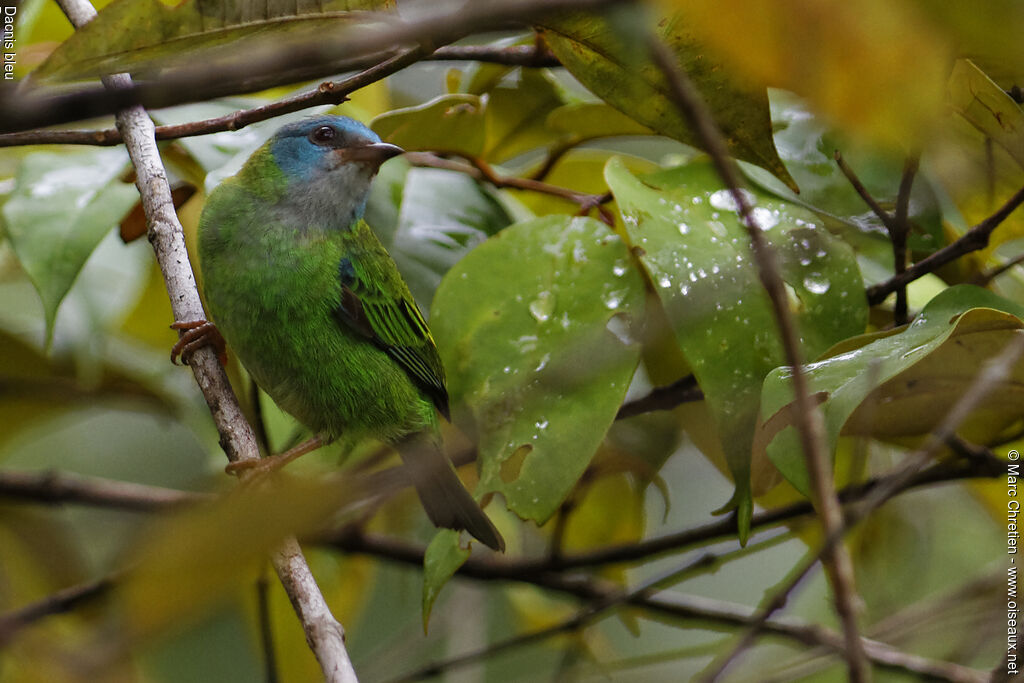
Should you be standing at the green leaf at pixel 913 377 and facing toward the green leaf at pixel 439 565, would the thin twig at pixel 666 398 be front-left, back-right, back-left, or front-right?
front-right

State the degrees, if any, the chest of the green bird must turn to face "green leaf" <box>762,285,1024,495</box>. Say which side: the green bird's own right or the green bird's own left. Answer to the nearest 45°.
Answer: approximately 90° to the green bird's own left

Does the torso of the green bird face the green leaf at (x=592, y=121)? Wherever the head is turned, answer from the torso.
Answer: no

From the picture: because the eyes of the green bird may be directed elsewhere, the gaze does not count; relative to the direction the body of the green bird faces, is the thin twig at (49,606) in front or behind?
in front

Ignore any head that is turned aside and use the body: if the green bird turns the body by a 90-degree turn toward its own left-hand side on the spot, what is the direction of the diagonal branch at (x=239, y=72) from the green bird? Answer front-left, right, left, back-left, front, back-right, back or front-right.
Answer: front-right

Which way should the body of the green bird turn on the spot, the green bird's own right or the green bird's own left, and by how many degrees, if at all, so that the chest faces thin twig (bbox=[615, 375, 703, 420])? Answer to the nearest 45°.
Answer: approximately 90° to the green bird's own left

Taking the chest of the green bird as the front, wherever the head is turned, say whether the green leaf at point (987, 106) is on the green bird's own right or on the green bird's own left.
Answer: on the green bird's own left

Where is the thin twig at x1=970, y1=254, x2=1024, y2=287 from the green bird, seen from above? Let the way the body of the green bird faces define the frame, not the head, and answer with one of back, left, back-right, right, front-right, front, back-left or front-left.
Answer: left

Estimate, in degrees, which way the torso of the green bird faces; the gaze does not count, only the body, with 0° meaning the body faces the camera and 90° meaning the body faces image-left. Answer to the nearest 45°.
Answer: approximately 45°
